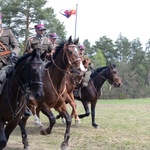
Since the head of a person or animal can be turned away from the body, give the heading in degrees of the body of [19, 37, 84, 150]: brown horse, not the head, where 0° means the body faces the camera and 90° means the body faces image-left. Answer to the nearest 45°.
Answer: approximately 315°

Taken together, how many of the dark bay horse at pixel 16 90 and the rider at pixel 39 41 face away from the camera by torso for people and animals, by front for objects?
0

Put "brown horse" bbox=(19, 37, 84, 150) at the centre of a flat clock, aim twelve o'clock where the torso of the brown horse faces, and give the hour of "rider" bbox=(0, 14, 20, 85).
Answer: The rider is roughly at 3 o'clock from the brown horse.

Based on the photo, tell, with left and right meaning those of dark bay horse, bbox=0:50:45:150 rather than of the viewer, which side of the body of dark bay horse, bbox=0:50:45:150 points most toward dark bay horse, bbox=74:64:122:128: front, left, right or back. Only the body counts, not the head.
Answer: left

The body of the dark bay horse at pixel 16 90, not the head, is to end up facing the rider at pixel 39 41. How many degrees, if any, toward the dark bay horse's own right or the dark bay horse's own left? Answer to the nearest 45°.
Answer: approximately 135° to the dark bay horse's own left

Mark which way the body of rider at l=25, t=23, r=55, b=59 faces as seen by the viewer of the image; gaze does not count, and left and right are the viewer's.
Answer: facing the viewer and to the right of the viewer

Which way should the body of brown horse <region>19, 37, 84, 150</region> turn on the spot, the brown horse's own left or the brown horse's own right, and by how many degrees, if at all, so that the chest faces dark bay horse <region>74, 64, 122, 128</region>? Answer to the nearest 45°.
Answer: approximately 135° to the brown horse's own left

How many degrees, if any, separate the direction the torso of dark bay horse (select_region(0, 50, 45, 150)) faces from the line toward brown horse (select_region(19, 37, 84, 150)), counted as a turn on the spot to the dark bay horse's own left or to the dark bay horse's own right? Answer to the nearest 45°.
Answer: approximately 90° to the dark bay horse's own left

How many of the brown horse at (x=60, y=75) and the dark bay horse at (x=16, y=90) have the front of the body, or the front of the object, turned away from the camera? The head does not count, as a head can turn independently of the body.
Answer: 0

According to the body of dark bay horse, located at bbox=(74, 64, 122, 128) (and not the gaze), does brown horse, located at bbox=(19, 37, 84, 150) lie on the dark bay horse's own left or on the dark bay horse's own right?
on the dark bay horse's own right
